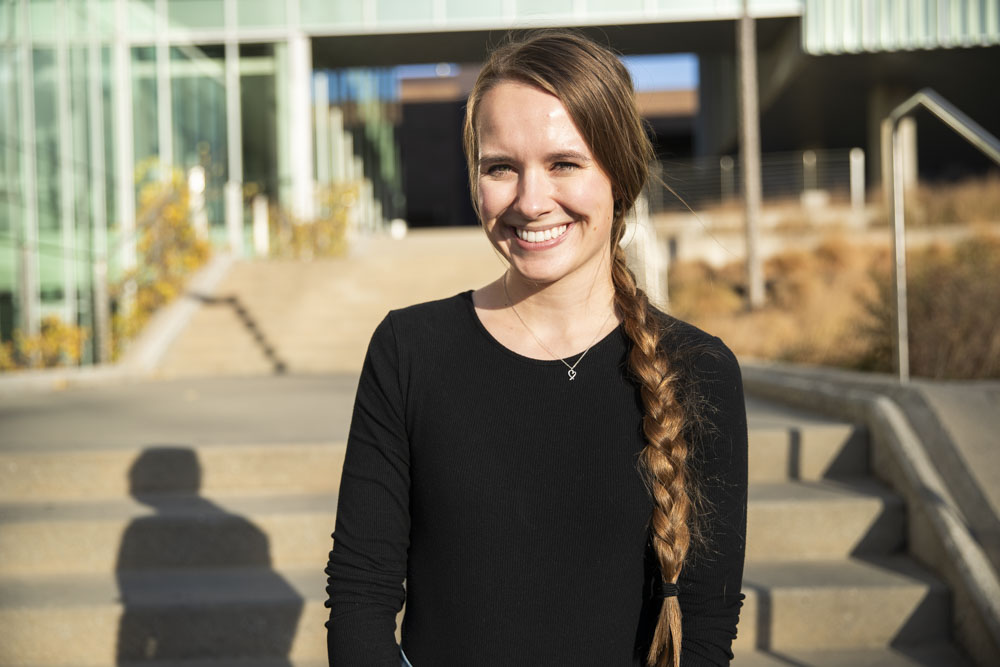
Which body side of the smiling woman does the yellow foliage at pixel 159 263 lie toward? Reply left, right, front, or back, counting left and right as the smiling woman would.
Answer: back

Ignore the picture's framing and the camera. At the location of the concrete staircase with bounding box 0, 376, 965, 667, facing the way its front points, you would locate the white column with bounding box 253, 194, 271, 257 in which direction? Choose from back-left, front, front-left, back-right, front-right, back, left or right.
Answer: back

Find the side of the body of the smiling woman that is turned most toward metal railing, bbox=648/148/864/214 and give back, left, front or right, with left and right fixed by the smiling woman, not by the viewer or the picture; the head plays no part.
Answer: back

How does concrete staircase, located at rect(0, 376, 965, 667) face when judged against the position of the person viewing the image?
facing the viewer

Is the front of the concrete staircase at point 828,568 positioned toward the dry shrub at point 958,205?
no

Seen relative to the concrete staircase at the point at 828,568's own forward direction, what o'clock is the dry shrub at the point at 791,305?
The dry shrub is roughly at 6 o'clock from the concrete staircase.

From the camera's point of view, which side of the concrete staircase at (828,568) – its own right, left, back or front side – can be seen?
front

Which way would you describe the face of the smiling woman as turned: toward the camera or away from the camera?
toward the camera

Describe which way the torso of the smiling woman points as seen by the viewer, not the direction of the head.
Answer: toward the camera

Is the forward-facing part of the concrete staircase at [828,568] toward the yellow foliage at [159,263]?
no
